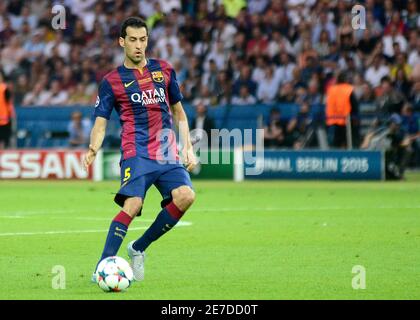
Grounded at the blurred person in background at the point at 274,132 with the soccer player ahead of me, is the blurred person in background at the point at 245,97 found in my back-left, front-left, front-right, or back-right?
back-right

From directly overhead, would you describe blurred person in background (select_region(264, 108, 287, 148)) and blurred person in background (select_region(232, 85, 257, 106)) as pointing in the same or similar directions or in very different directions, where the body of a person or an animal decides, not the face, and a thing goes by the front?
same or similar directions

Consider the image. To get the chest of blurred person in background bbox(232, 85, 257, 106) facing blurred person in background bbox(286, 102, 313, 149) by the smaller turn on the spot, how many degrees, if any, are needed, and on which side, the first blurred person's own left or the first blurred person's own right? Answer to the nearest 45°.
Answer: approximately 45° to the first blurred person's own left

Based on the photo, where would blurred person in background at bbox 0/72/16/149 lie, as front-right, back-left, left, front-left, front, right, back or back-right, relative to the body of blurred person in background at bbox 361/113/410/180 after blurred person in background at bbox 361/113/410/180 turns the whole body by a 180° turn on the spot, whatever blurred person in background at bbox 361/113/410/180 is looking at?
back-left

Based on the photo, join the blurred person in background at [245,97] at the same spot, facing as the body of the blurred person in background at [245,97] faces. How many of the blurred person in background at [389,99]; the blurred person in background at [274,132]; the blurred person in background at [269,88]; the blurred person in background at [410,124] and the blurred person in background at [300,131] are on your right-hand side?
0

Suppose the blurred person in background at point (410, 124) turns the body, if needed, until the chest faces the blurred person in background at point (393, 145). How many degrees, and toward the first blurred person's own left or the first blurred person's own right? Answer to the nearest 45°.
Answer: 0° — they already face them

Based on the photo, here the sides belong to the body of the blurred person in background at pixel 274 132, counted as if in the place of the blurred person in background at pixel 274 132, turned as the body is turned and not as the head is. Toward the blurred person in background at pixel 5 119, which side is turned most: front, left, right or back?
right

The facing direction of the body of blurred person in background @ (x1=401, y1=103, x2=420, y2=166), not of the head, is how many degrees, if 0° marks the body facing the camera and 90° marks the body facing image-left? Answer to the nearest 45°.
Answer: approximately 45°

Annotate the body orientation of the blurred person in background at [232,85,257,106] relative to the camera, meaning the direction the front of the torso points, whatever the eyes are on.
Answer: toward the camera

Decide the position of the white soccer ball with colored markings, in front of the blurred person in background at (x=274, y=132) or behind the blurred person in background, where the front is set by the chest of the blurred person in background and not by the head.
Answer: in front

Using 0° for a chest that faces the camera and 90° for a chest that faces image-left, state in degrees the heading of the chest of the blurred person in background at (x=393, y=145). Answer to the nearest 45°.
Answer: approximately 45°

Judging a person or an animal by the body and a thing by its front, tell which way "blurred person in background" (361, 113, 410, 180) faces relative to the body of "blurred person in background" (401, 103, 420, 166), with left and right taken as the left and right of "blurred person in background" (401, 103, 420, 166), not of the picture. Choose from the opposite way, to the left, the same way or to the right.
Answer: the same way

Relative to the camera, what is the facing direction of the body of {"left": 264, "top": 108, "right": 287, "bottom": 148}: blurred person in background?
toward the camera

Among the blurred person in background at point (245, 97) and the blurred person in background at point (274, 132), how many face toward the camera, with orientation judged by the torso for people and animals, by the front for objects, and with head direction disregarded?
2
